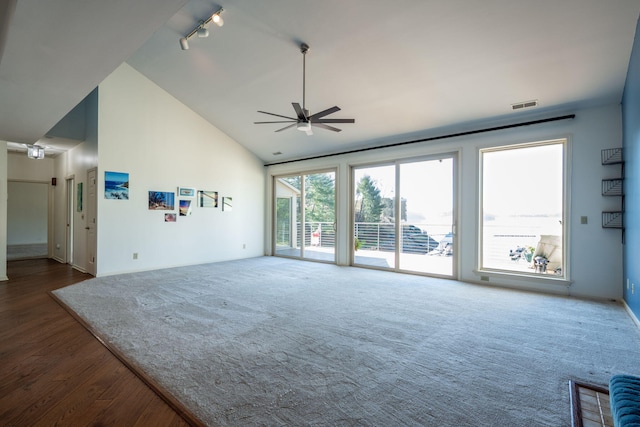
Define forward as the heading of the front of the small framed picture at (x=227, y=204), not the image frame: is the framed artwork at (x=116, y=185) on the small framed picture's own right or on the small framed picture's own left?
on the small framed picture's own right

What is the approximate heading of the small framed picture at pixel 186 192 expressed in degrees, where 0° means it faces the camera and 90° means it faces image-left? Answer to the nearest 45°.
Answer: approximately 315°

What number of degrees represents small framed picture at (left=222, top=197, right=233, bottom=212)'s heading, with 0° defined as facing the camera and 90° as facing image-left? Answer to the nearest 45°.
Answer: approximately 315°

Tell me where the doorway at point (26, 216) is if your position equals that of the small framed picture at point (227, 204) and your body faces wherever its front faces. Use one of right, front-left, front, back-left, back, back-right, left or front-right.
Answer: back

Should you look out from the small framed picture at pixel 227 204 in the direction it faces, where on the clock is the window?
The window is roughly at 12 o'clock from the small framed picture.

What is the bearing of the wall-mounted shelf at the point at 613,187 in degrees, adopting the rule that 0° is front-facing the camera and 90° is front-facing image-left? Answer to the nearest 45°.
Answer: approximately 90°

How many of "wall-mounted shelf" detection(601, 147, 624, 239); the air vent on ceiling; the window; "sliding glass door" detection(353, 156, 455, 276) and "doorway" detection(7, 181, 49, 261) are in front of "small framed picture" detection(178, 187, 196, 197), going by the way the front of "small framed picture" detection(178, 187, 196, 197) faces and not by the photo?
4

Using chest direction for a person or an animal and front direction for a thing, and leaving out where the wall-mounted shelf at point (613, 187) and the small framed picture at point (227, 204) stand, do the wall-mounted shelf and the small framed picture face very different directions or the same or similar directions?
very different directions

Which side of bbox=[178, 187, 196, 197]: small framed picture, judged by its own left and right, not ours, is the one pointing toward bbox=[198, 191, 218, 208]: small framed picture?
left
